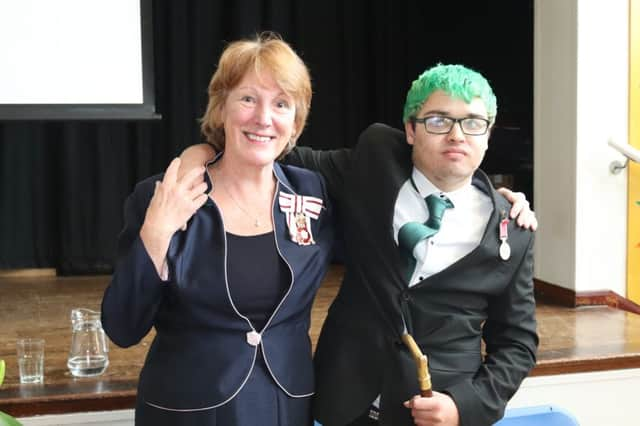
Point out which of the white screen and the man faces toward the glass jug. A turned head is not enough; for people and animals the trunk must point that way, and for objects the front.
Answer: the white screen

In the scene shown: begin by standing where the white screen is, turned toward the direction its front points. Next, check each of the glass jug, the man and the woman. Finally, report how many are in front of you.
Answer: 3

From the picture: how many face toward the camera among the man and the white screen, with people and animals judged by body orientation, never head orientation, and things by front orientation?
2

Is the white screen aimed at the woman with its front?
yes

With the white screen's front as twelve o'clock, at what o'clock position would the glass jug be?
The glass jug is roughly at 12 o'clock from the white screen.

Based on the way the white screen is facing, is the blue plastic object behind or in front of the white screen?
in front

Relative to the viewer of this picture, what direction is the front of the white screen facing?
facing the viewer
